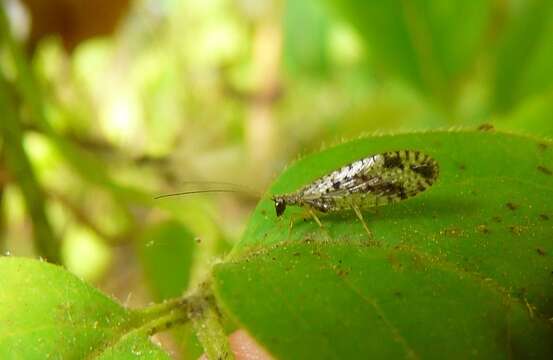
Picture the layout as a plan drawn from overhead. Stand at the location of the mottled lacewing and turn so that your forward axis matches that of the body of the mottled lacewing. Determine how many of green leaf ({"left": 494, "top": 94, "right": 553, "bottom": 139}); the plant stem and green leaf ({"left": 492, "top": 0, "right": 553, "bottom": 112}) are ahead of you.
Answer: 1

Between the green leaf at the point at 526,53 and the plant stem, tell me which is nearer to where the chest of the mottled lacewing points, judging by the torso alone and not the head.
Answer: the plant stem

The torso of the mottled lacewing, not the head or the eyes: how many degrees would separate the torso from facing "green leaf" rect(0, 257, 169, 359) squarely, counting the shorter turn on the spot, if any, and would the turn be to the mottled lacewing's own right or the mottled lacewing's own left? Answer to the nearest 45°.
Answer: approximately 45° to the mottled lacewing's own left

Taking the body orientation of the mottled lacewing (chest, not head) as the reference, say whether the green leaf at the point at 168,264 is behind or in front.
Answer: in front

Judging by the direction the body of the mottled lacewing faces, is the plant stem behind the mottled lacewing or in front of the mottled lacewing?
in front

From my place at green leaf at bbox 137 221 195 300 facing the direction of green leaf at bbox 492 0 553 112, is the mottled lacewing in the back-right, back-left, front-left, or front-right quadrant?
front-right

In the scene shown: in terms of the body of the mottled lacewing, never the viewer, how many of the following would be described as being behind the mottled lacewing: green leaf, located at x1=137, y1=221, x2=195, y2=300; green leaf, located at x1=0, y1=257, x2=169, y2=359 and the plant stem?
0

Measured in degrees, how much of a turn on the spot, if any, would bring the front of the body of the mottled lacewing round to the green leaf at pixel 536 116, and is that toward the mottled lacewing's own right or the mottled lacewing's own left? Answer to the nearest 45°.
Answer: approximately 135° to the mottled lacewing's own right

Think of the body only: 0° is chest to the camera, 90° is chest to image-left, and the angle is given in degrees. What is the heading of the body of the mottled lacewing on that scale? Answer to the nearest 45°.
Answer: approximately 90°

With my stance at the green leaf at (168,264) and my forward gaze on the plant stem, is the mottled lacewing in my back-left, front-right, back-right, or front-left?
back-left

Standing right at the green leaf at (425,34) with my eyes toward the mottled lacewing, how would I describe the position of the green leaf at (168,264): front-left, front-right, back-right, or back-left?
front-right
